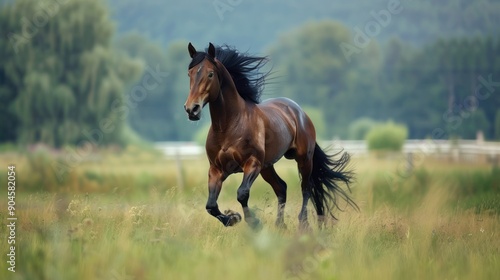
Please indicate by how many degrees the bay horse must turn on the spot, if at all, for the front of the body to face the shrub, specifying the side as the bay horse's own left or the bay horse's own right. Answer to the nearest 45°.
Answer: approximately 135° to the bay horse's own right

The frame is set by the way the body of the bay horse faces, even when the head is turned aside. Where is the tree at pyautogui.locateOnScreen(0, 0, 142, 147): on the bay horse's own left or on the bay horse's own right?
on the bay horse's own right

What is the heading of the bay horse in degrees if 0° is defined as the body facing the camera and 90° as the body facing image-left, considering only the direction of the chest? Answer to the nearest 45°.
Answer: approximately 45°
